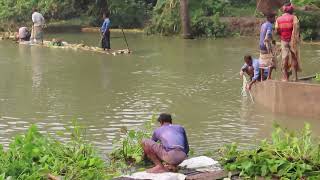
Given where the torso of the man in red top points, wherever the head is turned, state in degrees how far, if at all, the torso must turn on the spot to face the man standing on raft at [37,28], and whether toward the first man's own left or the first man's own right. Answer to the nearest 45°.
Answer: approximately 45° to the first man's own left

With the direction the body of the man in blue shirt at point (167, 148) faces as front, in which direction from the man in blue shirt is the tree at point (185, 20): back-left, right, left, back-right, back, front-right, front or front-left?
front-right

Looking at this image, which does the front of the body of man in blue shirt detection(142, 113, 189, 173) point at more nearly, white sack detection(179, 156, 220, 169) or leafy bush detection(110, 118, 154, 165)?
the leafy bush

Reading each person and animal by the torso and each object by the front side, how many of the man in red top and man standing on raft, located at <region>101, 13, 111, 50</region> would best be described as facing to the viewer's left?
1

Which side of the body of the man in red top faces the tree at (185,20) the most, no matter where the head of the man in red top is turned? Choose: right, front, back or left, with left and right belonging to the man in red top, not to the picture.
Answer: front
